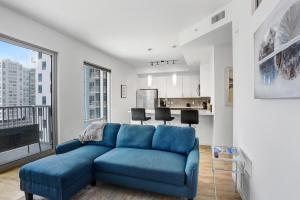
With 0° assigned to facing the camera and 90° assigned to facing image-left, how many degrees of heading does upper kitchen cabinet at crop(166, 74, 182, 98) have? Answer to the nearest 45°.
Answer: approximately 0°

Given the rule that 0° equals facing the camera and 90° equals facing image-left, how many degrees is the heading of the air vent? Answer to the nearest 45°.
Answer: approximately 45°

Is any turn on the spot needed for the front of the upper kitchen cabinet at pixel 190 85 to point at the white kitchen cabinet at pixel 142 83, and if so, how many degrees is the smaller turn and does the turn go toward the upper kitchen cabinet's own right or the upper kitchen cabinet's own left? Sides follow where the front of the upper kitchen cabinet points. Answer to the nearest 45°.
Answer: approximately 90° to the upper kitchen cabinet's own right
